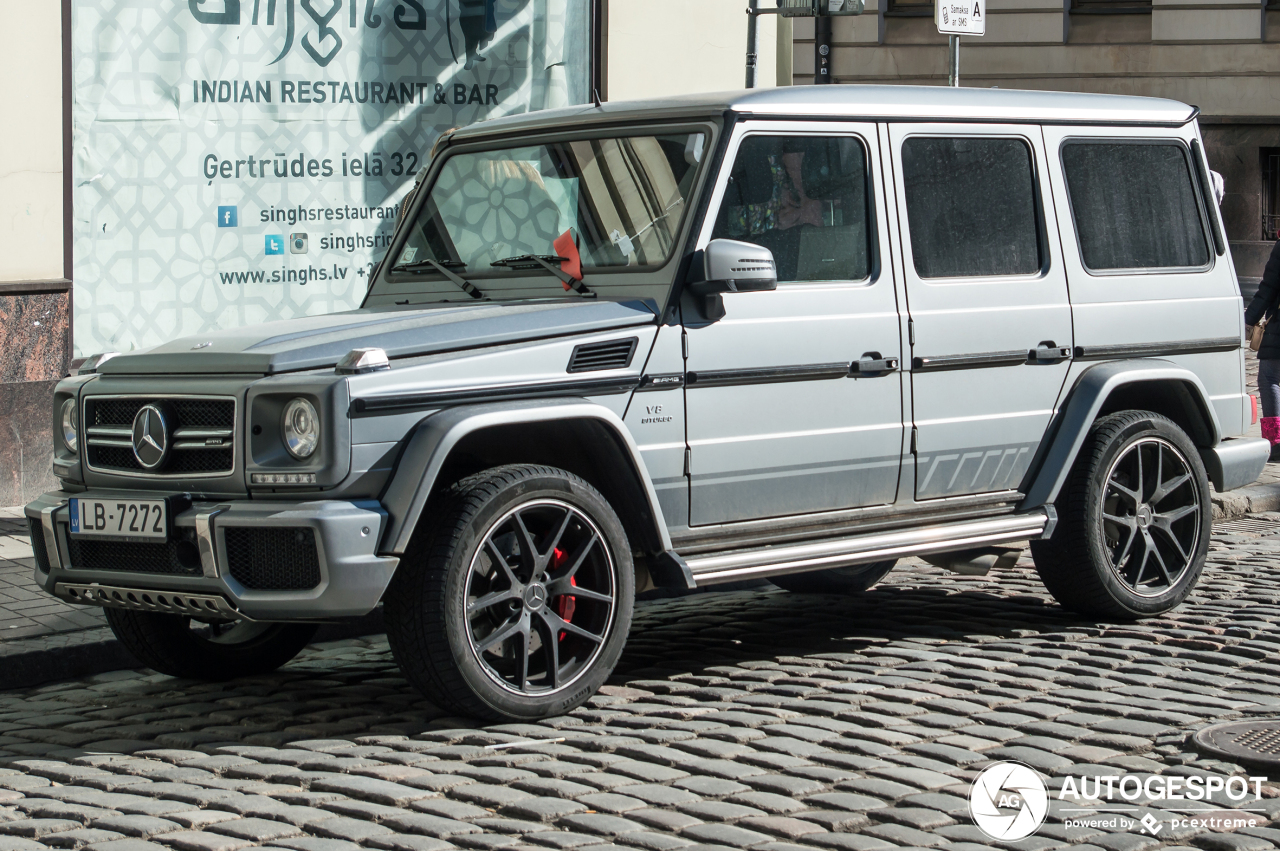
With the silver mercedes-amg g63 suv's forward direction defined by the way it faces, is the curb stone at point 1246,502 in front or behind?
behind

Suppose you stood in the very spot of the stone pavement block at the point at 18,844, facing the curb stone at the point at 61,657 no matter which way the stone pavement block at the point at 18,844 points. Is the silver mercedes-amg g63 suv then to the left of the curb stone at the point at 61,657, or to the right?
right

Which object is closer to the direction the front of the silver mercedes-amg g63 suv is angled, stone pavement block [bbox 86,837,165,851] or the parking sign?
the stone pavement block

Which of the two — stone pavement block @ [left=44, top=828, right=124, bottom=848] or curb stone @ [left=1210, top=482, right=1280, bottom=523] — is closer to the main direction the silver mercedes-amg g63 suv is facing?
the stone pavement block

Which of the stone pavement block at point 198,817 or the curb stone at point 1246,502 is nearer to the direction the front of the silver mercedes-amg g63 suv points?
the stone pavement block

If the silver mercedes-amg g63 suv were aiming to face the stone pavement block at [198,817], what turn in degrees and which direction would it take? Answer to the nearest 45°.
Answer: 0° — it already faces it

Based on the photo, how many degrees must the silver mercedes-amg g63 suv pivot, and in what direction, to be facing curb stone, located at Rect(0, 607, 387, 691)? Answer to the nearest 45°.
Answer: approximately 45° to its right

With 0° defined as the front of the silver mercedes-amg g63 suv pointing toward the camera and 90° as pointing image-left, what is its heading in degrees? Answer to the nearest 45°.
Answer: approximately 45°
